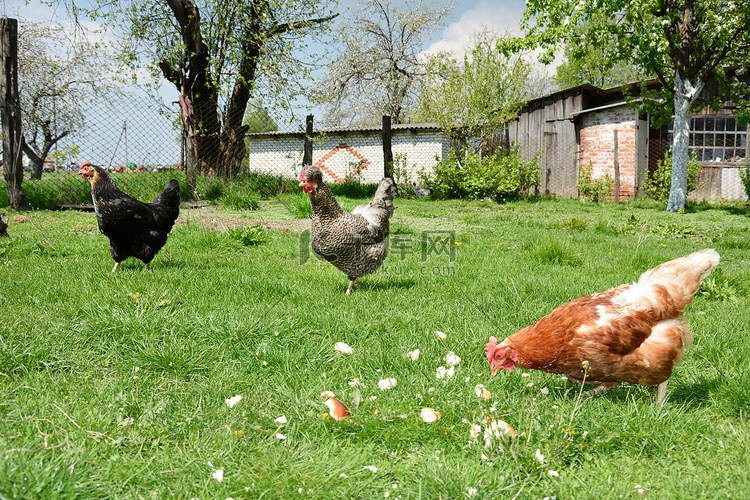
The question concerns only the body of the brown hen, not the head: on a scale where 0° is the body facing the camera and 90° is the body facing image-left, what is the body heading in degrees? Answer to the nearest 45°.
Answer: approximately 90°

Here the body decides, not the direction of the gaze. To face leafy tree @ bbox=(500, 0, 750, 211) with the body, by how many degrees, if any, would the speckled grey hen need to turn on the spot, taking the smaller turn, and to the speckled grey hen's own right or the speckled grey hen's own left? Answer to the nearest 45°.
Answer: approximately 180°

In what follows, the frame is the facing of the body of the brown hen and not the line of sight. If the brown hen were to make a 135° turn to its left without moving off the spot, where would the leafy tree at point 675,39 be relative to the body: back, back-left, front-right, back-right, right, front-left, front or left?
back-left

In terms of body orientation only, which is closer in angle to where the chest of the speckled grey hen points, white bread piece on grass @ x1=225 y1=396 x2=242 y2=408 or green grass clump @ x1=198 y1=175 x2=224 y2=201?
the white bread piece on grass

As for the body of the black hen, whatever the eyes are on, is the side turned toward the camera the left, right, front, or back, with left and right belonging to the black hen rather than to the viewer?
left

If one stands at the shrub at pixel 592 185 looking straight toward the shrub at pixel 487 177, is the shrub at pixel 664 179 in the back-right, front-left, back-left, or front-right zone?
back-left

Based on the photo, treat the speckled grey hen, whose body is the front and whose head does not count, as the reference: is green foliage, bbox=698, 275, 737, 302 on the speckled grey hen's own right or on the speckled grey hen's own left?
on the speckled grey hen's own left

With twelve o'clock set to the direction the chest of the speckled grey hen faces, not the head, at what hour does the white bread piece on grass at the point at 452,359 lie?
The white bread piece on grass is roughly at 10 o'clock from the speckled grey hen.

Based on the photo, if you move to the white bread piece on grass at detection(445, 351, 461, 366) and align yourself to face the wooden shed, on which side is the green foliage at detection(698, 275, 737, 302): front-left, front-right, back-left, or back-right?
front-right

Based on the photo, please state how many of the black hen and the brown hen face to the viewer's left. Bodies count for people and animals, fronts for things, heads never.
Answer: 2

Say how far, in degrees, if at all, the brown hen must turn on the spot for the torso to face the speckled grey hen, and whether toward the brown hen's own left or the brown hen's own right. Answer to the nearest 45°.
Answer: approximately 45° to the brown hen's own right

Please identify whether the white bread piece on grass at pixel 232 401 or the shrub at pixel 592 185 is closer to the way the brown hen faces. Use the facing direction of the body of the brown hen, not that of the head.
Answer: the white bread piece on grass
